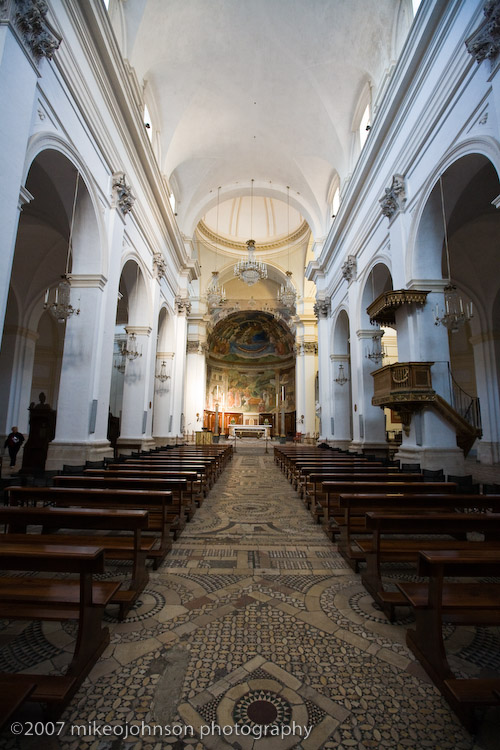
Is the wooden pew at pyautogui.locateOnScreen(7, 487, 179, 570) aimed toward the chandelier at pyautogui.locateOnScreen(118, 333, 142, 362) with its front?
yes

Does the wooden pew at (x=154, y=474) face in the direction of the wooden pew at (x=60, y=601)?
no

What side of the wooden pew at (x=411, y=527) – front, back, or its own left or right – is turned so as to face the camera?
back

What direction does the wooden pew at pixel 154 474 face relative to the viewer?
away from the camera

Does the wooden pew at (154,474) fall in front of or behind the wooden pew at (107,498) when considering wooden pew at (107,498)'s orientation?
in front

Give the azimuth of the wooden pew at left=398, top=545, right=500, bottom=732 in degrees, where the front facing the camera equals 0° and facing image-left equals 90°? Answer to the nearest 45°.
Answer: approximately 180°

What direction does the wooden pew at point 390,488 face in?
away from the camera

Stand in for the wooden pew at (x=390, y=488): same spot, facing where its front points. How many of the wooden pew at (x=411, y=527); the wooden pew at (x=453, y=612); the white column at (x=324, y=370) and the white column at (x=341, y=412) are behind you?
2

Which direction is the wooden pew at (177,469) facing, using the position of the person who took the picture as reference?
facing away from the viewer

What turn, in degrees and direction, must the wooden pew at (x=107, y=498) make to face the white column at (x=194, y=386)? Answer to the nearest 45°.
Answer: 0° — it already faces it

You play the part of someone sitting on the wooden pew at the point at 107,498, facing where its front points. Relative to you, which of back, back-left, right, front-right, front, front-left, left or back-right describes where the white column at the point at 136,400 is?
front

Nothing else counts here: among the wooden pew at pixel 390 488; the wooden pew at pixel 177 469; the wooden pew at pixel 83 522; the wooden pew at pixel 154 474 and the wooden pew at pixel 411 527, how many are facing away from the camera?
5

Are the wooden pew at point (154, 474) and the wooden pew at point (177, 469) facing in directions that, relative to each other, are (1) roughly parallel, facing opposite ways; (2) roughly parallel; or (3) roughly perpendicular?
roughly parallel

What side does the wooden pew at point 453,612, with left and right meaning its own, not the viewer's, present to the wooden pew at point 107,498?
left

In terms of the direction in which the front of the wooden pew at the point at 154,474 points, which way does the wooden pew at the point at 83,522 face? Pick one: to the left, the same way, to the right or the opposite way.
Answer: the same way

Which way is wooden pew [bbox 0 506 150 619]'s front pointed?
away from the camera

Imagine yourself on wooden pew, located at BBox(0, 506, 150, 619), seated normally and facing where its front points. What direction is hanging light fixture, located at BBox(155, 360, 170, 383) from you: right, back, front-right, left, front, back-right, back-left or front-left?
front

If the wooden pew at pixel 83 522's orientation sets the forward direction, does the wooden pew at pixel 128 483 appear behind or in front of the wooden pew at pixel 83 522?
in front

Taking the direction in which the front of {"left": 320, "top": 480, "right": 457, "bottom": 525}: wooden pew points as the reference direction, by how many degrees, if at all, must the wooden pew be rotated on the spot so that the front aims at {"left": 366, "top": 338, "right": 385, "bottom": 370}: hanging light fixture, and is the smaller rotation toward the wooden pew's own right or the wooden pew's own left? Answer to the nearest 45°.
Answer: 0° — it already faces it

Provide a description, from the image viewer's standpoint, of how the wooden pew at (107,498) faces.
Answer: facing away from the viewer
